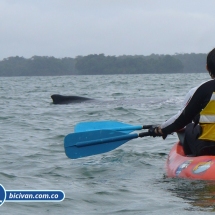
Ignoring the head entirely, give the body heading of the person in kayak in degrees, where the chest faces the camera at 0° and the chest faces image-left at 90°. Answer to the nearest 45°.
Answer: approximately 135°
